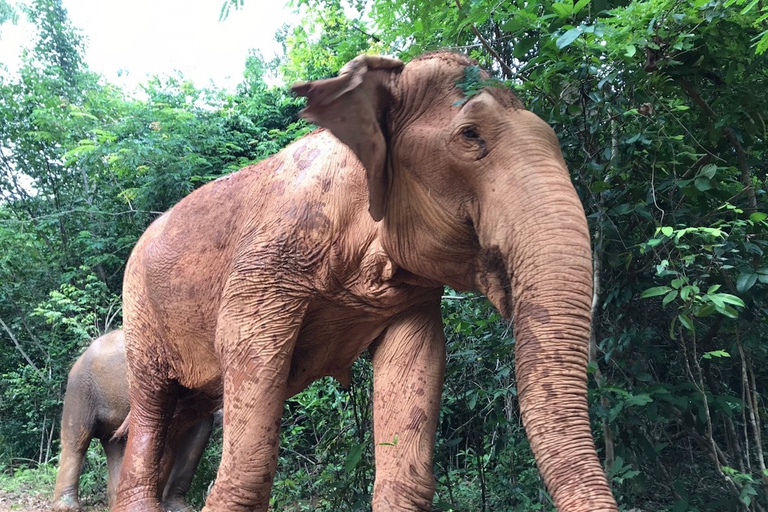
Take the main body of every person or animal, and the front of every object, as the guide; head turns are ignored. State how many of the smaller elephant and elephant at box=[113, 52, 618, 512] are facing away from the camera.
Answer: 0

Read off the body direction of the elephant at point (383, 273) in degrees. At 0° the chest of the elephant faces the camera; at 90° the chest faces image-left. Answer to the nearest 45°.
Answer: approximately 315°

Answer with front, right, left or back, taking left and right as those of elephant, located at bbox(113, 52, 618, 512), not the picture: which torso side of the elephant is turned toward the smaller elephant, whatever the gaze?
back
